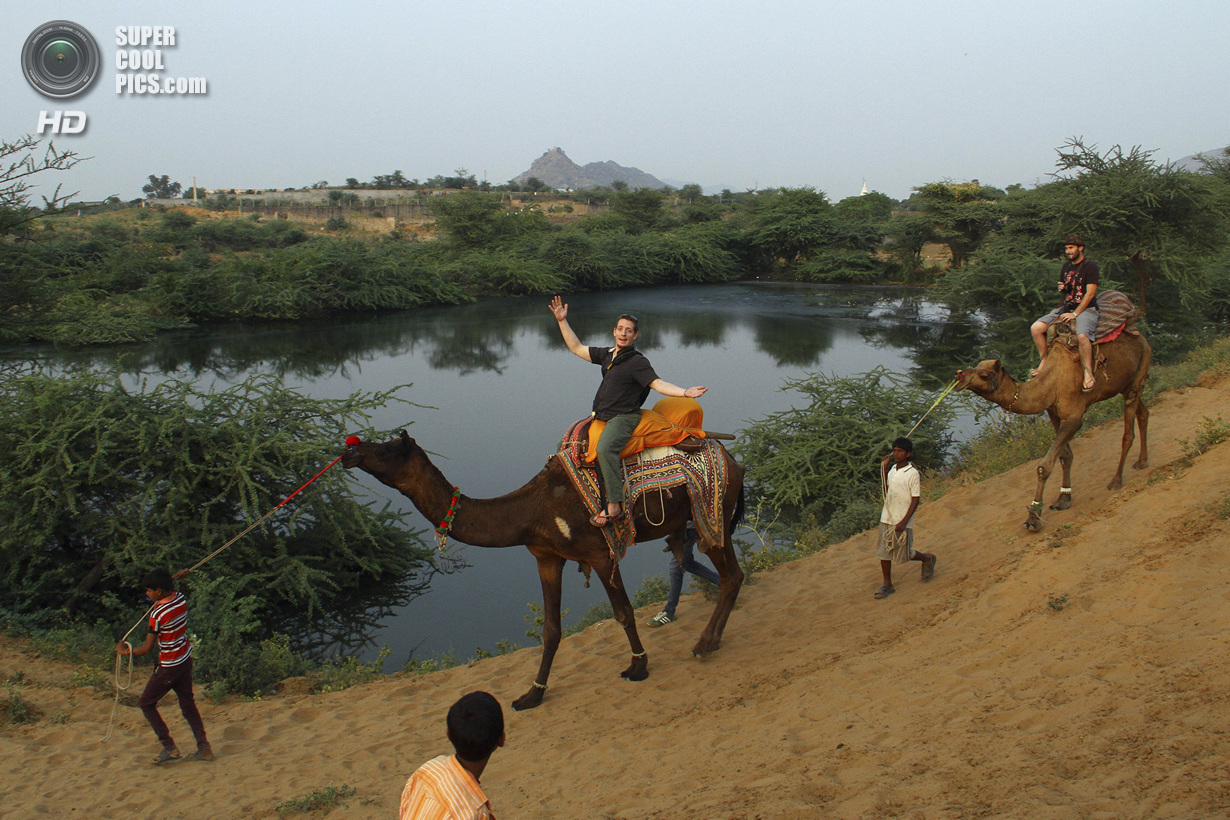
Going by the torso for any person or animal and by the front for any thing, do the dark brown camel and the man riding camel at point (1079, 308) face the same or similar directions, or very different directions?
same or similar directions

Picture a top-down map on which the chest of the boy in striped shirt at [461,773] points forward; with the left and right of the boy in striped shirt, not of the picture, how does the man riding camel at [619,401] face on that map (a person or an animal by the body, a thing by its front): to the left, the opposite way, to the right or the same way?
the opposite way

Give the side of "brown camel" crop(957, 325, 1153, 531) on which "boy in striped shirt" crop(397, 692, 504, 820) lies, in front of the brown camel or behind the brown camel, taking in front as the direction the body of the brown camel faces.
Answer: in front

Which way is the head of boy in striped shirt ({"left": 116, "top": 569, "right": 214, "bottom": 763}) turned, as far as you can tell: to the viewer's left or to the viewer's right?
to the viewer's left

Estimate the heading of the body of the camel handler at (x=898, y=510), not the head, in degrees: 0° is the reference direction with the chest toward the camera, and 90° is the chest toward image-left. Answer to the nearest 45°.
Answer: approximately 45°

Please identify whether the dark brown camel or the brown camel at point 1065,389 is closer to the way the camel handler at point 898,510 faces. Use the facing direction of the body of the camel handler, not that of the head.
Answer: the dark brown camel

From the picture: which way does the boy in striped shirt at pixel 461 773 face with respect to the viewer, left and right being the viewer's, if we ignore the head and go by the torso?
facing away from the viewer and to the right of the viewer

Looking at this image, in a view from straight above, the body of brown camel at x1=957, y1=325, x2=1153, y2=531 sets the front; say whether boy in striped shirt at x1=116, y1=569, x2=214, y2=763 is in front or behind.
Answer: in front

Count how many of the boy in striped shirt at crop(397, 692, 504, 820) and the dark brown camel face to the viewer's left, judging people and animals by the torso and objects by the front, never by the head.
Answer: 1

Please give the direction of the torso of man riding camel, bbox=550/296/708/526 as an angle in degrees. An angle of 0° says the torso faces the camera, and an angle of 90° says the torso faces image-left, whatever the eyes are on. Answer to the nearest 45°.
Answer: approximately 45°

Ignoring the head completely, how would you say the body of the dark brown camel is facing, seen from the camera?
to the viewer's left

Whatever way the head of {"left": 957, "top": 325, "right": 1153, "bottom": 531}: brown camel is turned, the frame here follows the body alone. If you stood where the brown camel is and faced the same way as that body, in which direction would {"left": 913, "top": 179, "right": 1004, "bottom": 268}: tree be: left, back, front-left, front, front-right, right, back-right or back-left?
back-right
